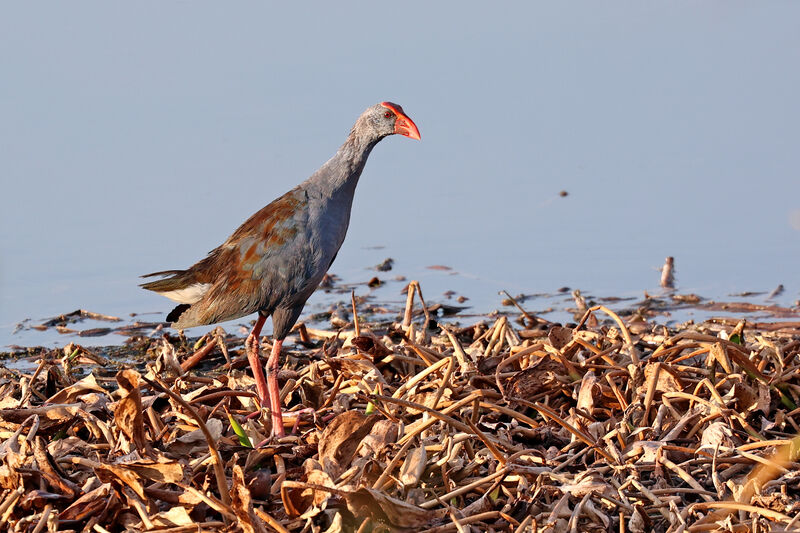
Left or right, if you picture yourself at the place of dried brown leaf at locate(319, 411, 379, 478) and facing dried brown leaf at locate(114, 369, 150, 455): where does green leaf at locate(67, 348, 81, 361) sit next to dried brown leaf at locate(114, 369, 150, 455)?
right

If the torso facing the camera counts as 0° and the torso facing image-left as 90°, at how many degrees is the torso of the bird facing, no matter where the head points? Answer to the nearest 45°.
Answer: approximately 270°

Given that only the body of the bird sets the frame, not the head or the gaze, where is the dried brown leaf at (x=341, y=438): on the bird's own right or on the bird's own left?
on the bird's own right

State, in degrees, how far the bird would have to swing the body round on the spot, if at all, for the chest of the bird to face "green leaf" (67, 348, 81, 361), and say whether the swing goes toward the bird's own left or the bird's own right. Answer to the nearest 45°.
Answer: approximately 180°

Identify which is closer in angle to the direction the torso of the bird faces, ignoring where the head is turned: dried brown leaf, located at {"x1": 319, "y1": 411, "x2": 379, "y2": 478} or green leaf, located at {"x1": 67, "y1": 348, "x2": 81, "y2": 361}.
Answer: the dried brown leaf
